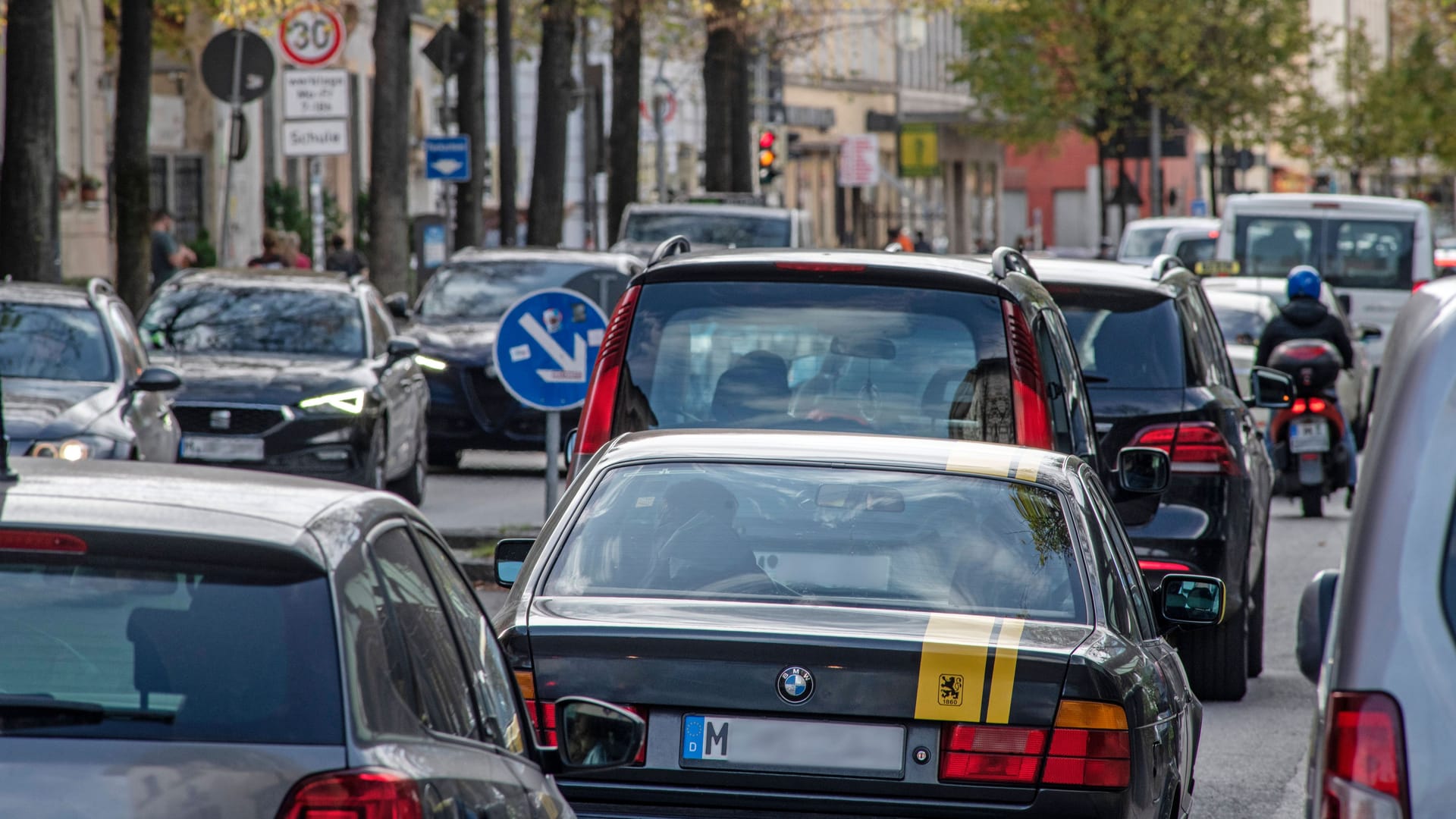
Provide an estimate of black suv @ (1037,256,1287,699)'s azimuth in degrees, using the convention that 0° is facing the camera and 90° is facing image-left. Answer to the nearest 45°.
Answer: approximately 180°

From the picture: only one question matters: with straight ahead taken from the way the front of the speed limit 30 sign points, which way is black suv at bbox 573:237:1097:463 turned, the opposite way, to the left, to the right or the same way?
the opposite way

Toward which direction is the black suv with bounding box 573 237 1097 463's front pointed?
away from the camera

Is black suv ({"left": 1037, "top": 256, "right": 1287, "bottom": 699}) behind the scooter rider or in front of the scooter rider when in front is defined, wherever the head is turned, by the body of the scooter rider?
behind

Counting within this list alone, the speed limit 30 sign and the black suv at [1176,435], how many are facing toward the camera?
1

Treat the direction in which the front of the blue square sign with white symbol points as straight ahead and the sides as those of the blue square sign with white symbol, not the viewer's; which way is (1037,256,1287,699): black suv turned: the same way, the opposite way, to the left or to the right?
the opposite way

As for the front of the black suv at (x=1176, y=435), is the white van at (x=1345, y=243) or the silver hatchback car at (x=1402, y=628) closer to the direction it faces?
the white van

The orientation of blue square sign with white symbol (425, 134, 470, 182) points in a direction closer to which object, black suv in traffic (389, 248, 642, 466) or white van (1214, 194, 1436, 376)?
the black suv in traffic

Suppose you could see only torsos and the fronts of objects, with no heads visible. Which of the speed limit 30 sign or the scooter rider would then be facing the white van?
the scooter rider

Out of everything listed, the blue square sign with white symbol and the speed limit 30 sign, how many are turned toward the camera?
2

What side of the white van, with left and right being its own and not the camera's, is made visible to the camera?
back

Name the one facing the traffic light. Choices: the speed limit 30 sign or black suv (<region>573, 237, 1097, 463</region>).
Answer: the black suv

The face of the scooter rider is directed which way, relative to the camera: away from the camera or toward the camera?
away from the camera

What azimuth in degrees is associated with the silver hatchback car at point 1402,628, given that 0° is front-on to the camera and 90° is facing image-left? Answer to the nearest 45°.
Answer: approximately 180°

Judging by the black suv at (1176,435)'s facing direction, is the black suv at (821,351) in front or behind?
behind

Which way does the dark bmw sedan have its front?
away from the camera

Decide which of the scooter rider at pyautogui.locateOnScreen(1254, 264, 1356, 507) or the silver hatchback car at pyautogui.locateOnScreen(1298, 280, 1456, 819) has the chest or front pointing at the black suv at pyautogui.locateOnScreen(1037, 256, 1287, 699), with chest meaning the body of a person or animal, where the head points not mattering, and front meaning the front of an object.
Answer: the silver hatchback car
